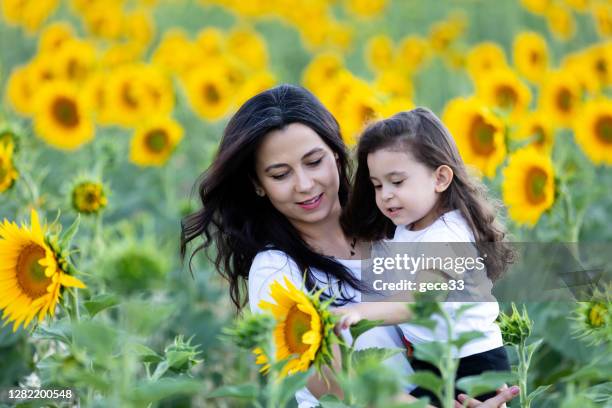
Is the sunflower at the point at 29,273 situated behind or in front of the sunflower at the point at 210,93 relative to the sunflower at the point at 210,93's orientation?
in front

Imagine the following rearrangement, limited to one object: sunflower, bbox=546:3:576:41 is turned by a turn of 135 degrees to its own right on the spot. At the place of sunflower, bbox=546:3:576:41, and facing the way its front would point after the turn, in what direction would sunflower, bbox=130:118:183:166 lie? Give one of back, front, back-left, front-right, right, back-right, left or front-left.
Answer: left

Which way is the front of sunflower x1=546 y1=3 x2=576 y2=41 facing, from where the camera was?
facing the viewer

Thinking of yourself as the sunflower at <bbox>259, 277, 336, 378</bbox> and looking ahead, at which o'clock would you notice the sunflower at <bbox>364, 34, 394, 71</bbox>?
the sunflower at <bbox>364, 34, 394, 71</bbox> is roughly at 5 o'clock from the sunflower at <bbox>259, 277, 336, 378</bbox>.

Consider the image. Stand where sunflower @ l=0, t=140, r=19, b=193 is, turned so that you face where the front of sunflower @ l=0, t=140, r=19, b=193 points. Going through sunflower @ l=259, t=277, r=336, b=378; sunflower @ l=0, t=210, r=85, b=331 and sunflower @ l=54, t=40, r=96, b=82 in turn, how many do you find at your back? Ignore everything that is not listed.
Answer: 1

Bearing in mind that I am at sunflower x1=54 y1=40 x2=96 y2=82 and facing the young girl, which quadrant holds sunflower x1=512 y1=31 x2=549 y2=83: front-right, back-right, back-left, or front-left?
front-left

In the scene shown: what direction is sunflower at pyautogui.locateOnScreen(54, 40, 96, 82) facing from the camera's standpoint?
toward the camera

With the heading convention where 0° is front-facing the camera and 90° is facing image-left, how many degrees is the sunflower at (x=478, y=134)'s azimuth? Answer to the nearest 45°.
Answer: approximately 315°

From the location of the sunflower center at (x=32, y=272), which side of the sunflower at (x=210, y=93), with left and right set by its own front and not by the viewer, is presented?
front

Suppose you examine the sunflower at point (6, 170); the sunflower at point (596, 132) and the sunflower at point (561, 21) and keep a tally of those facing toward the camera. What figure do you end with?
3

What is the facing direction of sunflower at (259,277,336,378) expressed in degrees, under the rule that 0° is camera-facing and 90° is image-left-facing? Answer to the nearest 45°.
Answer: approximately 45°

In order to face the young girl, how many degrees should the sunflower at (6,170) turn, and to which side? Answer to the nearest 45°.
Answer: approximately 45° to its left

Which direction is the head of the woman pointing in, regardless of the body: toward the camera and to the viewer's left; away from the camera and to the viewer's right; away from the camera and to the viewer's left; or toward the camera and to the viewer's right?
toward the camera and to the viewer's right

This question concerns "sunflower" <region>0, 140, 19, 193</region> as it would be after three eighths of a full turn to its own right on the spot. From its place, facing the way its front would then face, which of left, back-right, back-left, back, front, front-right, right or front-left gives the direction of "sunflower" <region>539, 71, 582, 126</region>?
back-right

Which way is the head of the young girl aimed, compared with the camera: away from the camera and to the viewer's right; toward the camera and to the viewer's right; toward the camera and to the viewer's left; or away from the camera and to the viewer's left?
toward the camera and to the viewer's left
